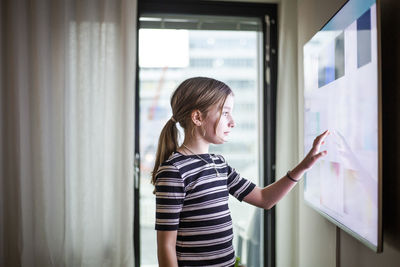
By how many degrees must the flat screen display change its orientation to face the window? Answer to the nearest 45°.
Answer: approximately 45° to its right

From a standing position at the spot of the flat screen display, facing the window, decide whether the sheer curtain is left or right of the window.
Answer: left

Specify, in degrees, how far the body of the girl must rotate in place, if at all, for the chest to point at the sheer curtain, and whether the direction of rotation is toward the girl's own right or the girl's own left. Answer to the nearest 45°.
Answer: approximately 180°

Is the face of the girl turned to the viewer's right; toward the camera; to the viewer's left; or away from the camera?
to the viewer's right

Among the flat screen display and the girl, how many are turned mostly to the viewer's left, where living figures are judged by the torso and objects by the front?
1

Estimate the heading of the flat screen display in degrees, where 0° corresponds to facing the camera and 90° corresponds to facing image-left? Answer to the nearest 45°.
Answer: approximately 90°

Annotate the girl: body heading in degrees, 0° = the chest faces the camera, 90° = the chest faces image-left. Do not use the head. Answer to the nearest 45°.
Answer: approximately 315°
